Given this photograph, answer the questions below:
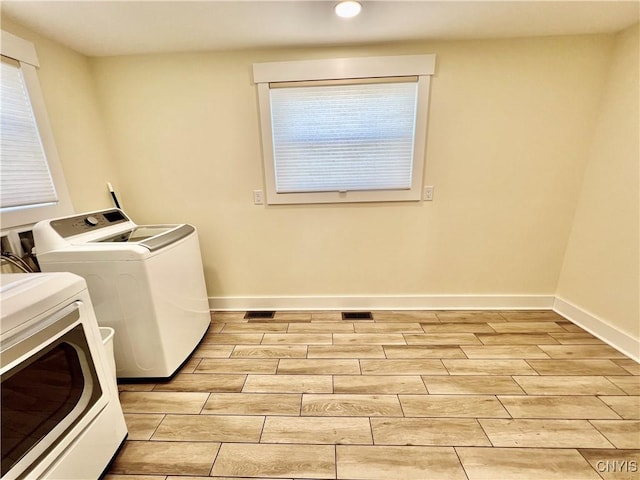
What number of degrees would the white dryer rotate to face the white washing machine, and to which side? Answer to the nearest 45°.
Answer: approximately 90° to its left

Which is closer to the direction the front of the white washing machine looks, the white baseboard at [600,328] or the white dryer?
the white baseboard

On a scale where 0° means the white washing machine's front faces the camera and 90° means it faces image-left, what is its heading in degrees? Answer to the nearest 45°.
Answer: approximately 315°

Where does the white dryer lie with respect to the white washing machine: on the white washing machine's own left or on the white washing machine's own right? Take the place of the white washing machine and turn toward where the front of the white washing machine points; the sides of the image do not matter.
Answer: on the white washing machine's own right

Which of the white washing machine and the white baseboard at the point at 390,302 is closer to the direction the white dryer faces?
the white baseboard

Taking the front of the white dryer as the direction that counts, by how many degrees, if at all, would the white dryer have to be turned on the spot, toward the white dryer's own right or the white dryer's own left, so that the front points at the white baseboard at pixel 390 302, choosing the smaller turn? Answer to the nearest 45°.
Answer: approximately 45° to the white dryer's own left

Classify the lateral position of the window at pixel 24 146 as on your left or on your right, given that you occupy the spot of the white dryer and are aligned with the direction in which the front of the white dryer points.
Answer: on your left
